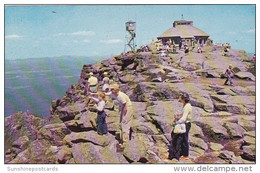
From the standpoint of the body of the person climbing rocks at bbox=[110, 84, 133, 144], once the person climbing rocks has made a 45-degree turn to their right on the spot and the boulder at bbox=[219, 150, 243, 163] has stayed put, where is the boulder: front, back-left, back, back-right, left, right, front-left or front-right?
back-right
